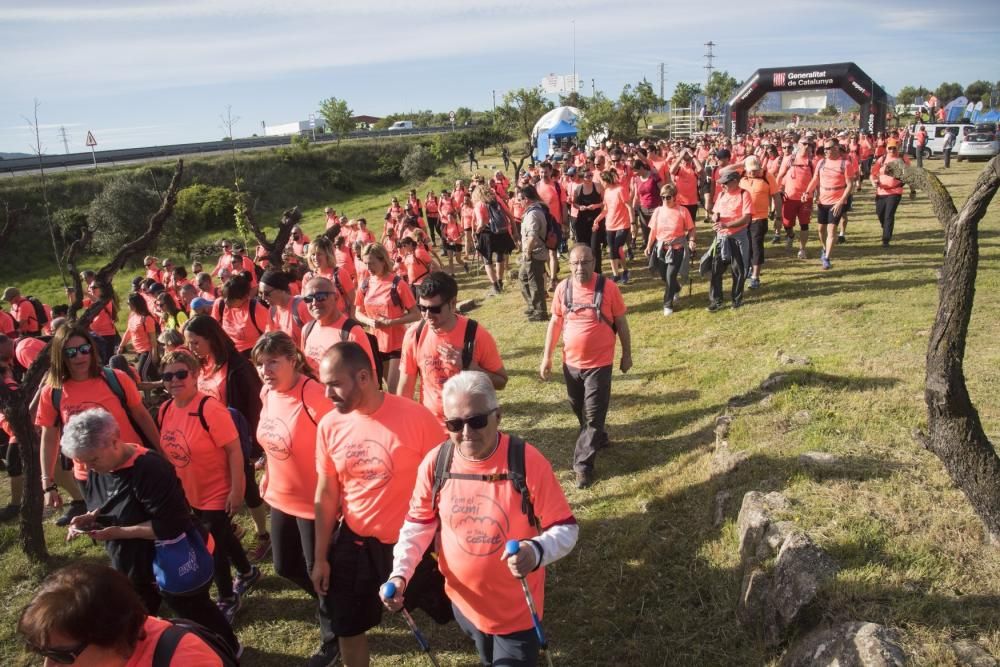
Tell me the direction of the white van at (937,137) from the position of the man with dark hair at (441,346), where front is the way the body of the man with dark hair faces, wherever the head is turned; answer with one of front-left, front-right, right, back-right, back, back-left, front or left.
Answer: back

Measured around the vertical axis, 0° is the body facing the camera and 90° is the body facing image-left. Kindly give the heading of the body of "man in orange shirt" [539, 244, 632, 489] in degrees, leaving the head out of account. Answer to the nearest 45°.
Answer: approximately 0°

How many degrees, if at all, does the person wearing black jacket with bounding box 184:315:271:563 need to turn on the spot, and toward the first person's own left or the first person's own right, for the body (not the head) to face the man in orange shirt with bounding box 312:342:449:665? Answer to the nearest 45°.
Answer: approximately 45° to the first person's own left

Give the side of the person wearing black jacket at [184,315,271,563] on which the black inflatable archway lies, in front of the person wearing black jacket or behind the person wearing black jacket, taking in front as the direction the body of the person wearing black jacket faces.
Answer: behind

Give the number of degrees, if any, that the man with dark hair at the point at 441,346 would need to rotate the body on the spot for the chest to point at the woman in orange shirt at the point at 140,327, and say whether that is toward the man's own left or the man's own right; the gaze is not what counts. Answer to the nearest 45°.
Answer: approximately 90° to the man's own right

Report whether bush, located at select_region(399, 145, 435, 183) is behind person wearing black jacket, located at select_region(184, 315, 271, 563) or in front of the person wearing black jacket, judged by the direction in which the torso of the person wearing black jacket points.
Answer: behind
